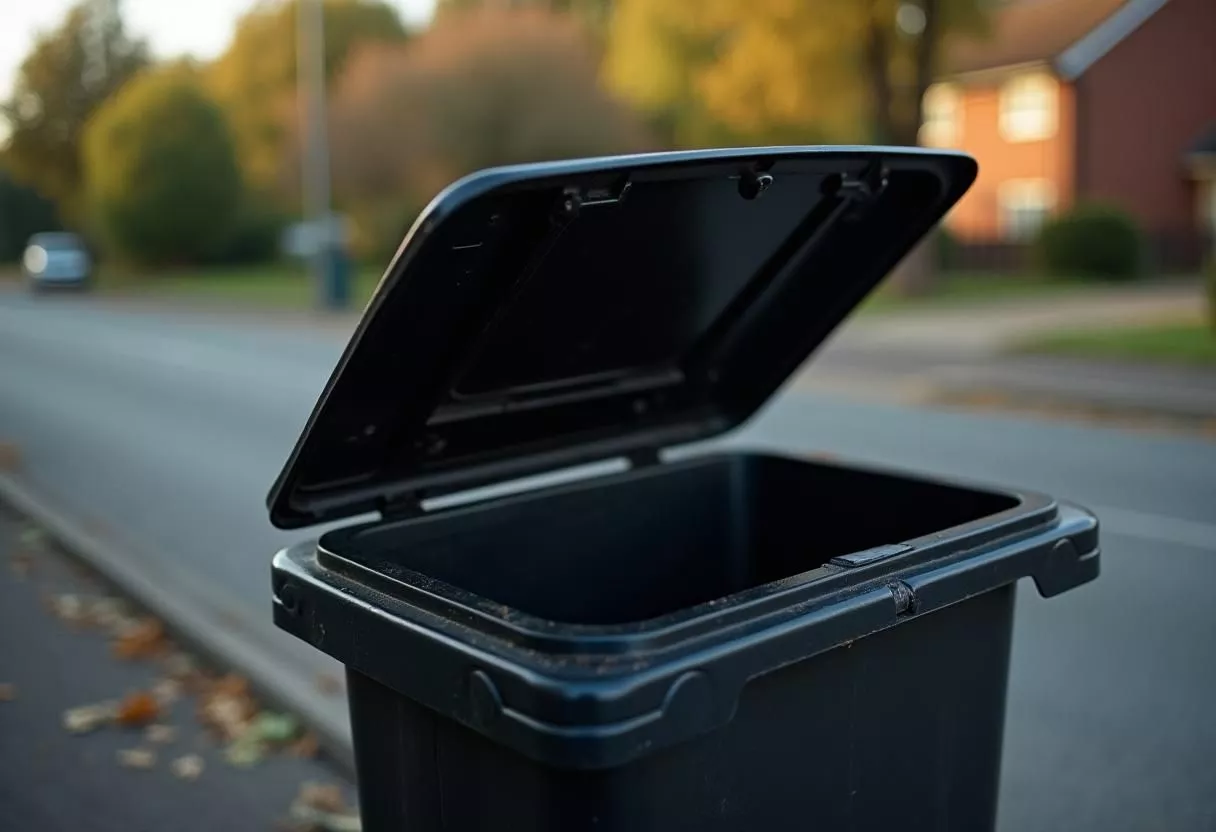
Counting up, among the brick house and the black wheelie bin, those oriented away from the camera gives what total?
0

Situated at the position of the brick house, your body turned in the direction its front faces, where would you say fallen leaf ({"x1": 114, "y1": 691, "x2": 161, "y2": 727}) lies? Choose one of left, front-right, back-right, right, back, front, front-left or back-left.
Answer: front-left

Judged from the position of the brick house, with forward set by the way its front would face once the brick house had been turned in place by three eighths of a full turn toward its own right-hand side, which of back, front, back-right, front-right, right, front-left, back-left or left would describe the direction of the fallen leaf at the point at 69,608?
back

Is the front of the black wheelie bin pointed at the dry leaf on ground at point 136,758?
no

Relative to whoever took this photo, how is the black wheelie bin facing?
facing the viewer and to the right of the viewer

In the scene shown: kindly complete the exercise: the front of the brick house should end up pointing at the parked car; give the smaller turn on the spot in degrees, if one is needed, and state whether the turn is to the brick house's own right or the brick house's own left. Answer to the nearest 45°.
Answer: approximately 45° to the brick house's own right

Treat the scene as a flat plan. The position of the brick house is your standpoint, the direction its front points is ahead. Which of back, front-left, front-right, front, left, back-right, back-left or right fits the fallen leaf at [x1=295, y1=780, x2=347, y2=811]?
front-left

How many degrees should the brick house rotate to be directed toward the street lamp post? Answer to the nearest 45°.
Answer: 0° — it already faces it

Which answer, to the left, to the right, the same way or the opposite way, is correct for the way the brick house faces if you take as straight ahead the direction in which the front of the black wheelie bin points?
to the right

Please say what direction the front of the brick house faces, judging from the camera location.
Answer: facing the viewer and to the left of the viewer

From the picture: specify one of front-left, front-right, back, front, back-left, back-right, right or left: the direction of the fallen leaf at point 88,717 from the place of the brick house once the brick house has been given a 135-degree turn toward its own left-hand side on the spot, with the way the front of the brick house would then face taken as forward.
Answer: right

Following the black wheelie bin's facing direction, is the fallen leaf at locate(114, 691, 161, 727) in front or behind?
behind

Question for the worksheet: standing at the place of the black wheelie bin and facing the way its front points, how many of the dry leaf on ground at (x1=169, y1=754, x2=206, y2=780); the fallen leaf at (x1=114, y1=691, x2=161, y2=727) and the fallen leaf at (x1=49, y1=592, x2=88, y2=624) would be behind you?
3

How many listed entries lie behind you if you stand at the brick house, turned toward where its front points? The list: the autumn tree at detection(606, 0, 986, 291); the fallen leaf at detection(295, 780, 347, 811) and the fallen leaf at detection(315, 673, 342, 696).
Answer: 0

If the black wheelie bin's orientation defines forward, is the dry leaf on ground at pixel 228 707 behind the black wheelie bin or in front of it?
behind
